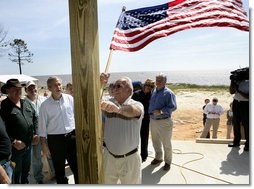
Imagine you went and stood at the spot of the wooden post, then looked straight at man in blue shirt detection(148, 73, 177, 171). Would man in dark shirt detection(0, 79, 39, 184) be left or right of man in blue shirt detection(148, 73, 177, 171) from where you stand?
left

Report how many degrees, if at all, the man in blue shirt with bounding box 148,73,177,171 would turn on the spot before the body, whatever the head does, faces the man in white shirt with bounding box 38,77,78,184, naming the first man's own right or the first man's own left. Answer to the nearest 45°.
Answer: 0° — they already face them

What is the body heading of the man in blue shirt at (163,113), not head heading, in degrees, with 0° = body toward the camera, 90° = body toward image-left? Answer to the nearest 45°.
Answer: approximately 45°

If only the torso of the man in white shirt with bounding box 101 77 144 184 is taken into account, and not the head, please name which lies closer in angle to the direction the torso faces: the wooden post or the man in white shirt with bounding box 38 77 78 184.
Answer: the wooden post

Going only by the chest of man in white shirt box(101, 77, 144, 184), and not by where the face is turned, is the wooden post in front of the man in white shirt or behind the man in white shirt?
in front

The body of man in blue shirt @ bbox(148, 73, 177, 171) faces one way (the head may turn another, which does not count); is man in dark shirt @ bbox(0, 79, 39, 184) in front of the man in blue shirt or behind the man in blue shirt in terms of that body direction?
in front

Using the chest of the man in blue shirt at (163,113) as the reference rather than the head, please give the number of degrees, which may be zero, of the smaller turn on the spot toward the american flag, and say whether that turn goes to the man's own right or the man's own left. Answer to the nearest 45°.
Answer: approximately 45° to the man's own left

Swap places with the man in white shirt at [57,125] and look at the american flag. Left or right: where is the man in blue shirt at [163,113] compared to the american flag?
left
